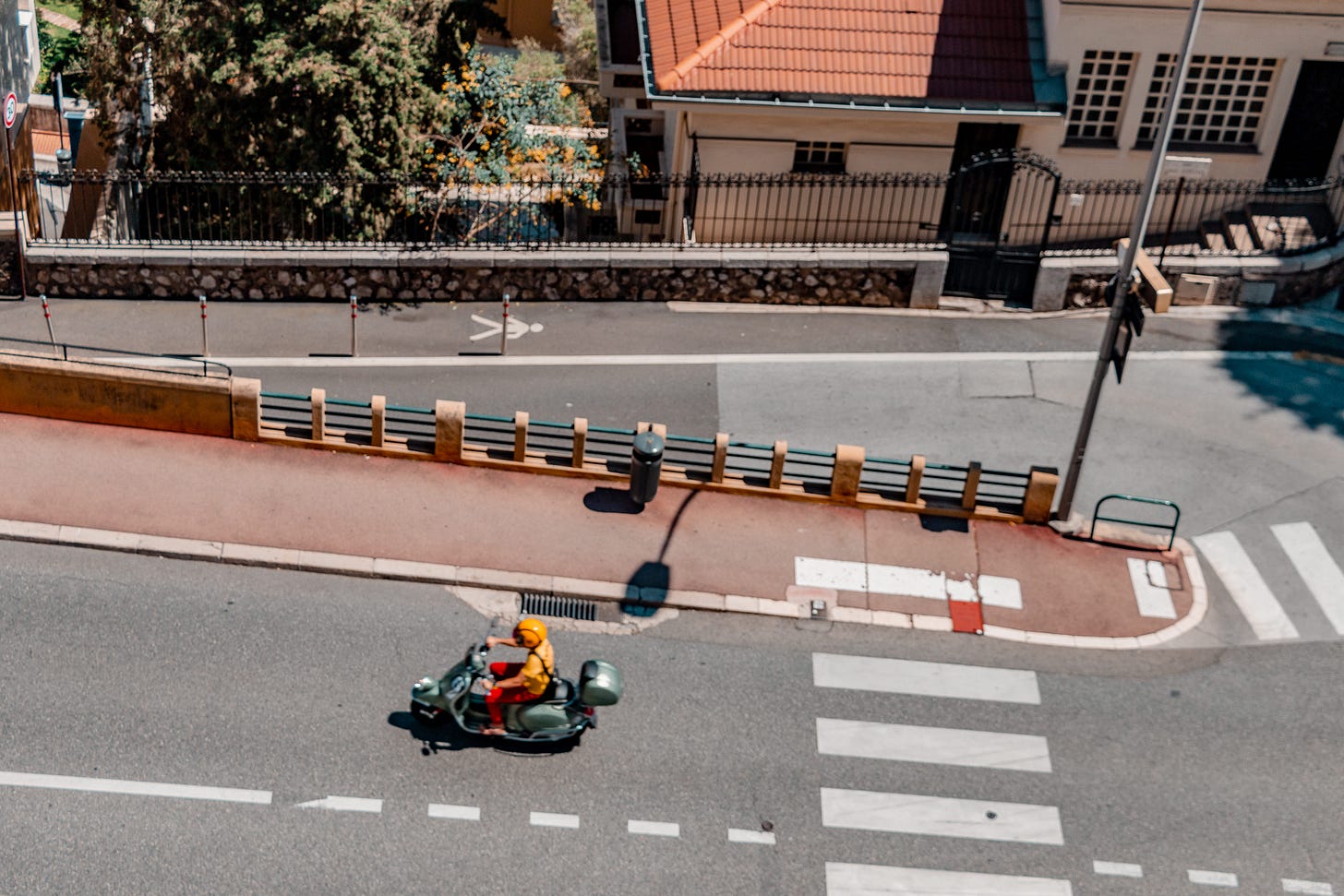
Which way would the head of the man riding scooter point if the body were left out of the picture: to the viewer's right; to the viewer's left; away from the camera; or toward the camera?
to the viewer's left

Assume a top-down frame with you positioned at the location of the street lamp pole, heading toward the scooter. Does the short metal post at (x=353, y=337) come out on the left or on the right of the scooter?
right

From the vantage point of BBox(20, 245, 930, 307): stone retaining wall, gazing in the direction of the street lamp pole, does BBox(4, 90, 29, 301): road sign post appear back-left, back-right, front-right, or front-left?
back-right

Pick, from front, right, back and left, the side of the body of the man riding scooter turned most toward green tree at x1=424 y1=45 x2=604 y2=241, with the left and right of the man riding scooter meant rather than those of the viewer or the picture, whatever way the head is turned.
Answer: right

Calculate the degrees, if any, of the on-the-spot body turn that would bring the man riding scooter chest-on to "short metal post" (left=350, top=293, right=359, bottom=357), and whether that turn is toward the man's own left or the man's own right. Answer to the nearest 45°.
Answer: approximately 90° to the man's own right

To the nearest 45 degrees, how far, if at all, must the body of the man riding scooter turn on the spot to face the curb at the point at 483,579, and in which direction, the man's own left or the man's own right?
approximately 90° to the man's own right

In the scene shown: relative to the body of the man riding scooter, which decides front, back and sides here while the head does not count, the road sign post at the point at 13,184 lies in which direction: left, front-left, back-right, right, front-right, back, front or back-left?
front-right

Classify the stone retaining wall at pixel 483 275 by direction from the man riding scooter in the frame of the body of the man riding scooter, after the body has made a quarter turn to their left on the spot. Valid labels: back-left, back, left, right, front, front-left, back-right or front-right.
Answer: back

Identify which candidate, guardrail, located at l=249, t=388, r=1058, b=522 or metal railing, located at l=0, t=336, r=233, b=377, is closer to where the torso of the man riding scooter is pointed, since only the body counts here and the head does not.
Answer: the metal railing

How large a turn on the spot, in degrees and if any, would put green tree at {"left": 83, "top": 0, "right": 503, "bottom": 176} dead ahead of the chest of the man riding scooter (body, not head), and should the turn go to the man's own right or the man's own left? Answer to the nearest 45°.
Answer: approximately 90° to the man's own right

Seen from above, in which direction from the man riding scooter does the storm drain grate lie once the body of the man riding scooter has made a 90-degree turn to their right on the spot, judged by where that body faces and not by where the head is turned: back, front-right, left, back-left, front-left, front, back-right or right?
front

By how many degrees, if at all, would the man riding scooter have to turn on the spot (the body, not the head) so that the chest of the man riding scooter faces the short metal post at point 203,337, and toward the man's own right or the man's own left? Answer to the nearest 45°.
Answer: approximately 45° to the man's own right

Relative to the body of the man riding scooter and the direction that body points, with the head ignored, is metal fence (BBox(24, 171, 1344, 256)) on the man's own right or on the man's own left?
on the man's own right

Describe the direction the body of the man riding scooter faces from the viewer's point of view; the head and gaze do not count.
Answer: to the viewer's left
